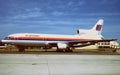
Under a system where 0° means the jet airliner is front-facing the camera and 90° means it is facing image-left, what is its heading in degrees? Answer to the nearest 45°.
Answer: approximately 90°
